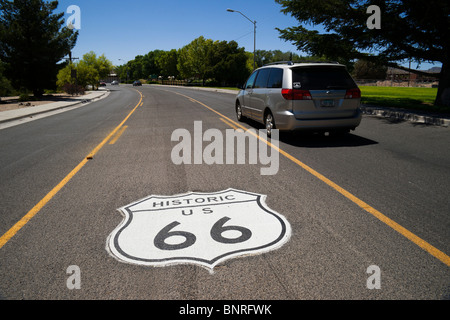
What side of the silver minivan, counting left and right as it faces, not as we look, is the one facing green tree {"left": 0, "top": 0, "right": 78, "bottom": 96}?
front

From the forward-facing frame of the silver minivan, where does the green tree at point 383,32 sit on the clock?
The green tree is roughly at 2 o'clock from the silver minivan.

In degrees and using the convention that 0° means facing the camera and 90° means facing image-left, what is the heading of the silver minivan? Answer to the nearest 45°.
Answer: approximately 135°
